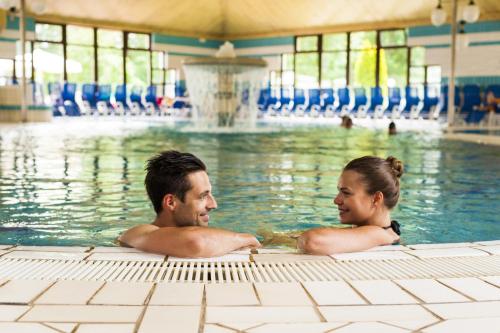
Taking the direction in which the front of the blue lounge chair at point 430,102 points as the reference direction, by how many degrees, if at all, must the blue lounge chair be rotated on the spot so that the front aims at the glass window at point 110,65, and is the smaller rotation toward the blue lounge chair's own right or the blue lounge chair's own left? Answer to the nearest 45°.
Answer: approximately 45° to the blue lounge chair's own right

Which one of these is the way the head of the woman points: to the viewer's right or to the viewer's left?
to the viewer's left

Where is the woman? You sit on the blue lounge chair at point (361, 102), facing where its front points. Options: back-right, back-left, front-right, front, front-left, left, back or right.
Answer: front

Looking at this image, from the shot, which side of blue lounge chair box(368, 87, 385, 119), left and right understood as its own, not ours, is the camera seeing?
front

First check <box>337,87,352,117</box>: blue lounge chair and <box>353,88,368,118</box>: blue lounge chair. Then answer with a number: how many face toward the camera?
2

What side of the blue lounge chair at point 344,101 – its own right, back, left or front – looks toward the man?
front

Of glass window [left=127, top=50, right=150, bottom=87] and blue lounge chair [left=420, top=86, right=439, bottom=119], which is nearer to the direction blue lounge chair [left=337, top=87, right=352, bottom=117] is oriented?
the blue lounge chair

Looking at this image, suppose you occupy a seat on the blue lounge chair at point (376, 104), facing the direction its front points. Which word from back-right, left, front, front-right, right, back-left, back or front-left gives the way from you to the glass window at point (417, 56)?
back-left

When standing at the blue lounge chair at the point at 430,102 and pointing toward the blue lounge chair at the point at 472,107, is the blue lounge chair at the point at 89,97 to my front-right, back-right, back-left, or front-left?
back-right

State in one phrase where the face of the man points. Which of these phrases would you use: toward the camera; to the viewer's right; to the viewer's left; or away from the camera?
to the viewer's right

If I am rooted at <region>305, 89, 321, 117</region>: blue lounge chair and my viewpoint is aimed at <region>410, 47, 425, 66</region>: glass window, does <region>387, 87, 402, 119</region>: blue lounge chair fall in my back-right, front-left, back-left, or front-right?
front-right

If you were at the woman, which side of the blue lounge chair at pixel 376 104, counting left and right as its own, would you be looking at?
front

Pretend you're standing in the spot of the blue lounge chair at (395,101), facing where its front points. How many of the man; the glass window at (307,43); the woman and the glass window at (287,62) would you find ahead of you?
2

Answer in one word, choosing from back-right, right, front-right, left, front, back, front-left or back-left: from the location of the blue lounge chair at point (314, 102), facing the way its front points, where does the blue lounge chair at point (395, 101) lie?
left

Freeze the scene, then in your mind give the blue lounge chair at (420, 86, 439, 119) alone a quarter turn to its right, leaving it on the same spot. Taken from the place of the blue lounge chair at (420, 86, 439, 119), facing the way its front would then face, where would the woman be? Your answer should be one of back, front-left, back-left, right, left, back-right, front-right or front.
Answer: back-left

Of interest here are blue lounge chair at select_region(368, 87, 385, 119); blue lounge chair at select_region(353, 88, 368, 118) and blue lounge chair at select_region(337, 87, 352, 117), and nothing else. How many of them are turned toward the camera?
3

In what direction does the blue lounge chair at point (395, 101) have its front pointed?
toward the camera

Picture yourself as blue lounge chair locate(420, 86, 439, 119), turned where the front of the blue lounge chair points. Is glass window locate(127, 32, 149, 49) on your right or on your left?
on your right

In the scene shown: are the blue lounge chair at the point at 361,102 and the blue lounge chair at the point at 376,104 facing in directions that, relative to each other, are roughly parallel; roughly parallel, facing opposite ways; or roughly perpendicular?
roughly parallel

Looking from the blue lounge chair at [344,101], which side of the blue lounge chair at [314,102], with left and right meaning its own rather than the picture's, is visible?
left

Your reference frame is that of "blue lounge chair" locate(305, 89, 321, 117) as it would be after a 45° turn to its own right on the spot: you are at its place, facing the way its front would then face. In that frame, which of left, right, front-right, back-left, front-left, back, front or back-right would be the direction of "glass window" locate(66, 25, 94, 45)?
front

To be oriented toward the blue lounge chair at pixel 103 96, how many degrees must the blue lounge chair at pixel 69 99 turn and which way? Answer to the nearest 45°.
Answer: approximately 90° to its left

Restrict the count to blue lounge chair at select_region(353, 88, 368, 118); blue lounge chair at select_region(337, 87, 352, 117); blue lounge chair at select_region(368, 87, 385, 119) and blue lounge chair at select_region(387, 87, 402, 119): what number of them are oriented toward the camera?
4
